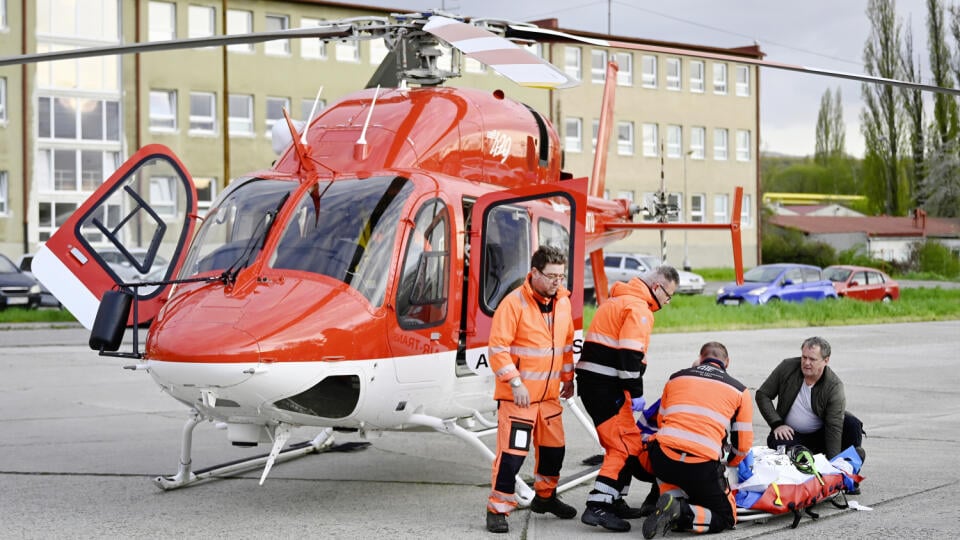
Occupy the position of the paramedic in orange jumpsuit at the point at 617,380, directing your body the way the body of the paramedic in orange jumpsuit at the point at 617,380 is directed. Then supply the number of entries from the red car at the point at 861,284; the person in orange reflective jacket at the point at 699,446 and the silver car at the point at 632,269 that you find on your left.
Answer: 2

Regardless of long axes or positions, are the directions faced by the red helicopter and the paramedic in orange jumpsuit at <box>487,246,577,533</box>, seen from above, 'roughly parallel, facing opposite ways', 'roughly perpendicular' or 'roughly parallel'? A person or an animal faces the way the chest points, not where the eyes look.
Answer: roughly perpendicular

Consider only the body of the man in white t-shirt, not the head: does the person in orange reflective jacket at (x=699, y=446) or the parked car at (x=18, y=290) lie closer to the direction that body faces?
the person in orange reflective jacket

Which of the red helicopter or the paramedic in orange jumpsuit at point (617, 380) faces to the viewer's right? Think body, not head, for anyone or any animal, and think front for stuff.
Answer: the paramedic in orange jumpsuit

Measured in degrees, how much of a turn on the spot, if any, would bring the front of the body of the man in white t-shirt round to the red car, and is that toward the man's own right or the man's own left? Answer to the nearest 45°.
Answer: approximately 135° to the man's own right

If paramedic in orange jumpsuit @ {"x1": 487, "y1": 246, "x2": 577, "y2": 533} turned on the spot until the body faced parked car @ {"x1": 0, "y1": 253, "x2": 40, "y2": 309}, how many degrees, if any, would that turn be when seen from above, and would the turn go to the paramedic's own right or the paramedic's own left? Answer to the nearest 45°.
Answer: approximately 180°

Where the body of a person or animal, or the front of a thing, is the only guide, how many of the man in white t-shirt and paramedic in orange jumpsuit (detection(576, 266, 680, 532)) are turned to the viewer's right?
1

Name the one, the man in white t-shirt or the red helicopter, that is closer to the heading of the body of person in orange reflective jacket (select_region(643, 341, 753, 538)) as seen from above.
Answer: the man in white t-shirt

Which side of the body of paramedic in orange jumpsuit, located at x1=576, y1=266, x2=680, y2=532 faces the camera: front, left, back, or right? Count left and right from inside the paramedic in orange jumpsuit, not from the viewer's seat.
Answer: right

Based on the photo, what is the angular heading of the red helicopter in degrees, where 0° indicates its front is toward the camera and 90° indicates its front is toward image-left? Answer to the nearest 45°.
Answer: approximately 45°

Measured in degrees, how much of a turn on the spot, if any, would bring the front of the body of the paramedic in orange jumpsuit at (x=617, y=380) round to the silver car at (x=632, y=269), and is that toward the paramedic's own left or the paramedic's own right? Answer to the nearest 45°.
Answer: approximately 90° to the paramedic's own left

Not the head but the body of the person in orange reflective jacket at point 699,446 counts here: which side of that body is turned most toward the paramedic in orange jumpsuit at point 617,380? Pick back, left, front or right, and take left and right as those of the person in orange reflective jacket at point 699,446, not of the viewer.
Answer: left
